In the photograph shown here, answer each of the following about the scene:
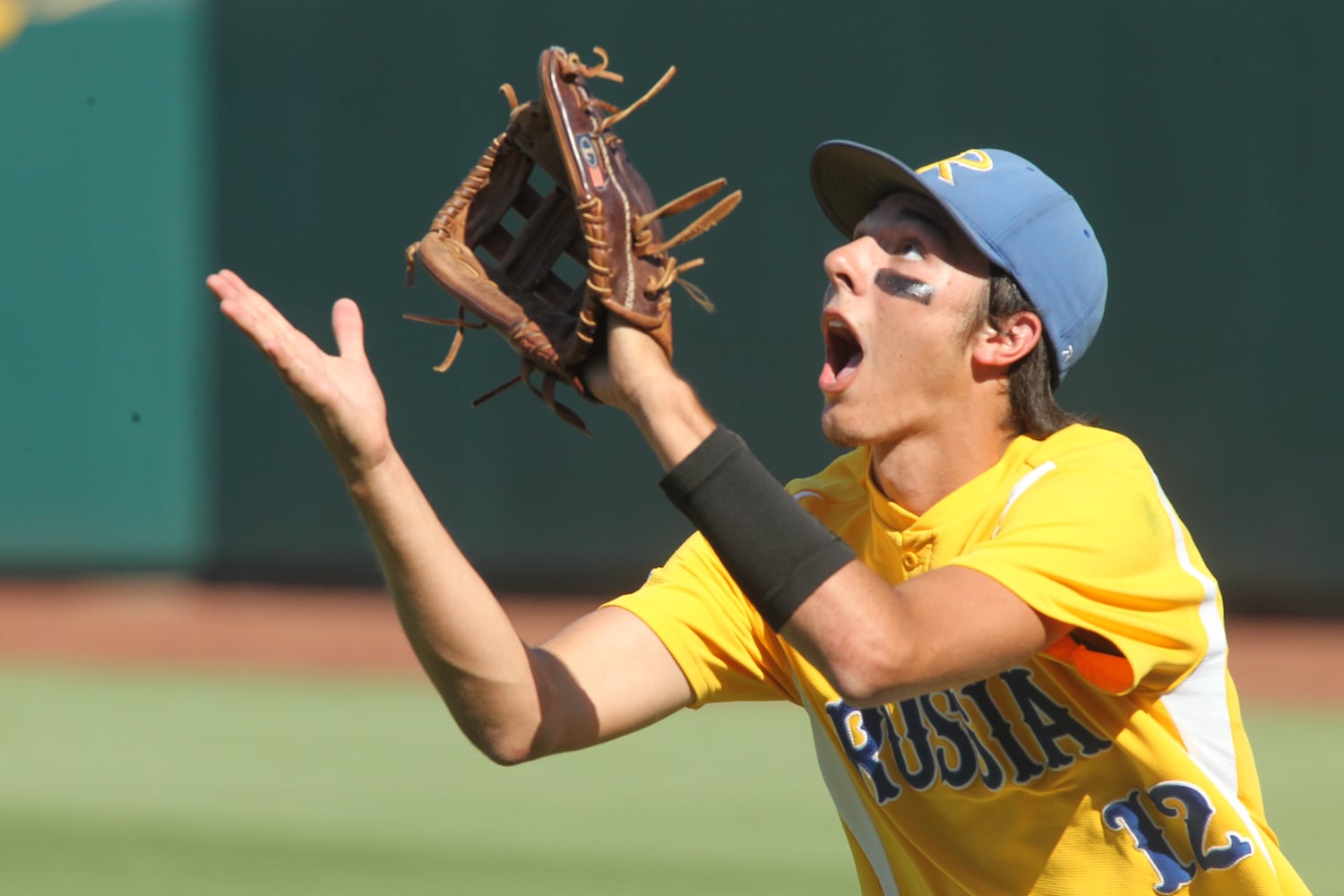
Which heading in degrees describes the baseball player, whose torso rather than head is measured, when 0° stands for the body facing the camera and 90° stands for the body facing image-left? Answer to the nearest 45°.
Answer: approximately 45°

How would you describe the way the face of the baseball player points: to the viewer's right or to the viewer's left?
to the viewer's left
